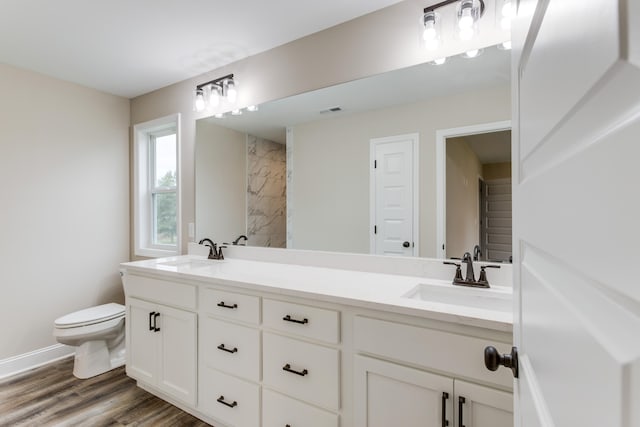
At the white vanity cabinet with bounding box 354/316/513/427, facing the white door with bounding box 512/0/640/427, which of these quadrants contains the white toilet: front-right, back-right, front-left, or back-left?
back-right

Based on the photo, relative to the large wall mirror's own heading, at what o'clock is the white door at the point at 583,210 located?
The white door is roughly at 10 o'clock from the large wall mirror.

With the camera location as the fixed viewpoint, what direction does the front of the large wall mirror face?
facing the viewer and to the left of the viewer

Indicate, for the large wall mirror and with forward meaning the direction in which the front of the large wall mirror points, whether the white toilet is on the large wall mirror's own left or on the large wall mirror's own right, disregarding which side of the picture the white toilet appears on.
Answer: on the large wall mirror's own right

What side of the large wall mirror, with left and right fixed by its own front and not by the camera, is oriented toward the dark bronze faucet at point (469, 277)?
left

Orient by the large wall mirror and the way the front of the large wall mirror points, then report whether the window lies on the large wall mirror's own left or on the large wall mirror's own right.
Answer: on the large wall mirror's own right
